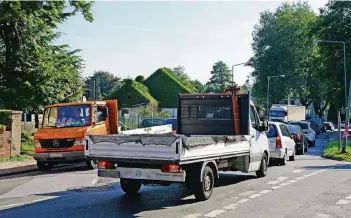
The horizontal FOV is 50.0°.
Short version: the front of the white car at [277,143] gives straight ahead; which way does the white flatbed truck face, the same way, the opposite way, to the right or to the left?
the same way

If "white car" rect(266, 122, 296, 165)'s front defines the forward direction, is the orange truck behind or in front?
behind

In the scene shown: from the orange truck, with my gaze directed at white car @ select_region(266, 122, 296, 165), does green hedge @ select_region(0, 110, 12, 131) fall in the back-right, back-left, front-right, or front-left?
back-left

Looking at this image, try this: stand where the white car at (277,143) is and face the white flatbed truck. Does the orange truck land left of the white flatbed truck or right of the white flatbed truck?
right

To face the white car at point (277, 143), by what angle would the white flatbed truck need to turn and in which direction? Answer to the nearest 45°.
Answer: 0° — it already faces it

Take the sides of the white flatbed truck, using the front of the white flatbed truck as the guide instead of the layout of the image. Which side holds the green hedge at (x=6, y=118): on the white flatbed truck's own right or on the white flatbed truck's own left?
on the white flatbed truck's own left

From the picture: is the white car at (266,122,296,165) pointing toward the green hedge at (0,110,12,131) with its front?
no

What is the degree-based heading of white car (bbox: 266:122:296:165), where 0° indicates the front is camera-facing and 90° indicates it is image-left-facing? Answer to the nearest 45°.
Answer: approximately 225°

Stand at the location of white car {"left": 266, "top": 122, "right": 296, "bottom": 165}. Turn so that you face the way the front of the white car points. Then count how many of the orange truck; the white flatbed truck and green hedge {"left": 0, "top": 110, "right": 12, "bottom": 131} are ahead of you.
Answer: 0

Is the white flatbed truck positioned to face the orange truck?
no

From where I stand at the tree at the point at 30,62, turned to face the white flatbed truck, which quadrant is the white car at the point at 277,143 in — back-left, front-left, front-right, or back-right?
front-left

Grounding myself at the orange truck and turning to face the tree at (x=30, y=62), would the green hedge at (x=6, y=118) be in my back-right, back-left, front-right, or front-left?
front-left

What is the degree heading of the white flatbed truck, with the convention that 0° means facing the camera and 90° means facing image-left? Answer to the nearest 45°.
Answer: approximately 225°

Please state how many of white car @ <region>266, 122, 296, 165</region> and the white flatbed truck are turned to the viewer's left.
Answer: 0
